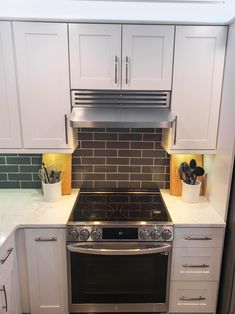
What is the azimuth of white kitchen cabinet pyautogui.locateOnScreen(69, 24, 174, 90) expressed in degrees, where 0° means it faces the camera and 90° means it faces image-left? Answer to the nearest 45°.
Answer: approximately 0°
